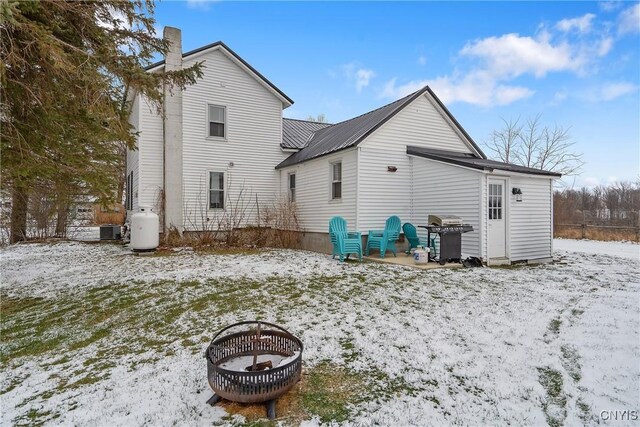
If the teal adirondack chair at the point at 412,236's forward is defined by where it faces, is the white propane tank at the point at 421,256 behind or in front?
in front

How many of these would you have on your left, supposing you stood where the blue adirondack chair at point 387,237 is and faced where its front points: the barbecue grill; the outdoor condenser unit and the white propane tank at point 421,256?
2

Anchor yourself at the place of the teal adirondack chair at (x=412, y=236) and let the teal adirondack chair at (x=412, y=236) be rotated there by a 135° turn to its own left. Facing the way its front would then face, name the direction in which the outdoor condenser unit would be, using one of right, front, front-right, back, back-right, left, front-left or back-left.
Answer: left

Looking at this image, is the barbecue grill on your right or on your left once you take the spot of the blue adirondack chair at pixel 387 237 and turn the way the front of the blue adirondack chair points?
on your left

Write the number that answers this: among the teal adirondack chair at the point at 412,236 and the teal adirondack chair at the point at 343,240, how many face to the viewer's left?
0

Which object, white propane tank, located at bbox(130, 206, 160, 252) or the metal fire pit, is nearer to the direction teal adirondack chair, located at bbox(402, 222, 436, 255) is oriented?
the metal fire pit

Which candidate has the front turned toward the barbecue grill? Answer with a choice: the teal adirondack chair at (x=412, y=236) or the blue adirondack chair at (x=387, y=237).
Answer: the teal adirondack chair

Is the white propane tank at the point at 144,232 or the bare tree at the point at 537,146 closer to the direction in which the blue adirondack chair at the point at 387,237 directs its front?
the white propane tank

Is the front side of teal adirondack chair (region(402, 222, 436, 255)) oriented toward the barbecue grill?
yes

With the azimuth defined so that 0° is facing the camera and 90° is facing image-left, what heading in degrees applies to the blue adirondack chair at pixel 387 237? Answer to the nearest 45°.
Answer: approximately 45°
